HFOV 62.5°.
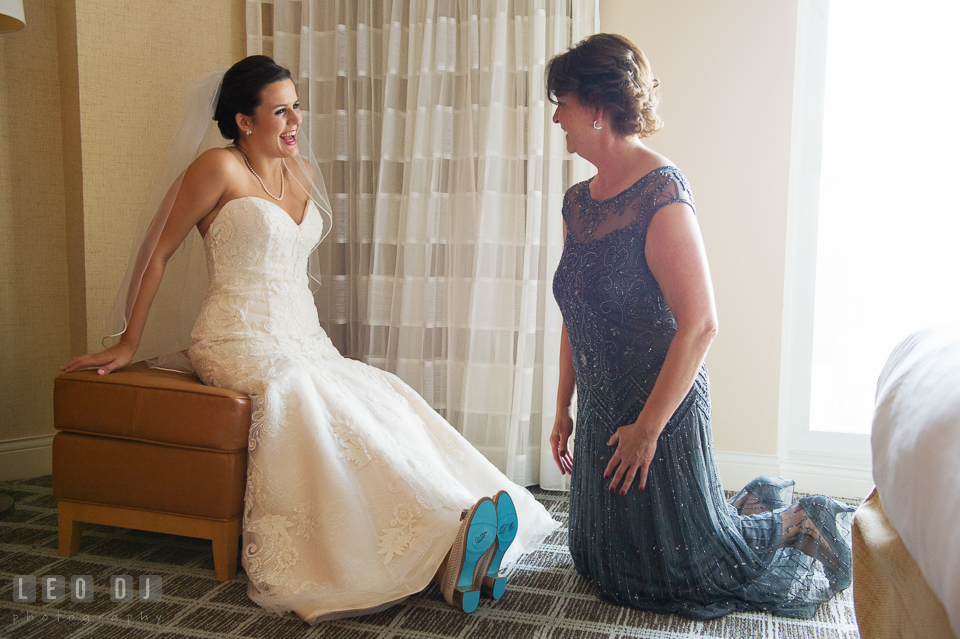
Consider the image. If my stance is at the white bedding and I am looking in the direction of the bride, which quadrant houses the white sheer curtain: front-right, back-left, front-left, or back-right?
front-right

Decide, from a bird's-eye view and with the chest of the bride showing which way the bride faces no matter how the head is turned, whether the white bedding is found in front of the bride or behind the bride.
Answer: in front

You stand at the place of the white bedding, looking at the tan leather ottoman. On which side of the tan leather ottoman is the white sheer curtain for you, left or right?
right

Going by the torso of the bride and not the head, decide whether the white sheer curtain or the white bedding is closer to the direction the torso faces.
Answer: the white bedding

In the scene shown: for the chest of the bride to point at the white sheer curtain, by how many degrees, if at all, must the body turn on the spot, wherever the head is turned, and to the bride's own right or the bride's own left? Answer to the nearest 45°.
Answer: approximately 90° to the bride's own left

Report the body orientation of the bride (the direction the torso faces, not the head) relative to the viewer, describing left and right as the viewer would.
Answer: facing the viewer and to the right of the viewer
